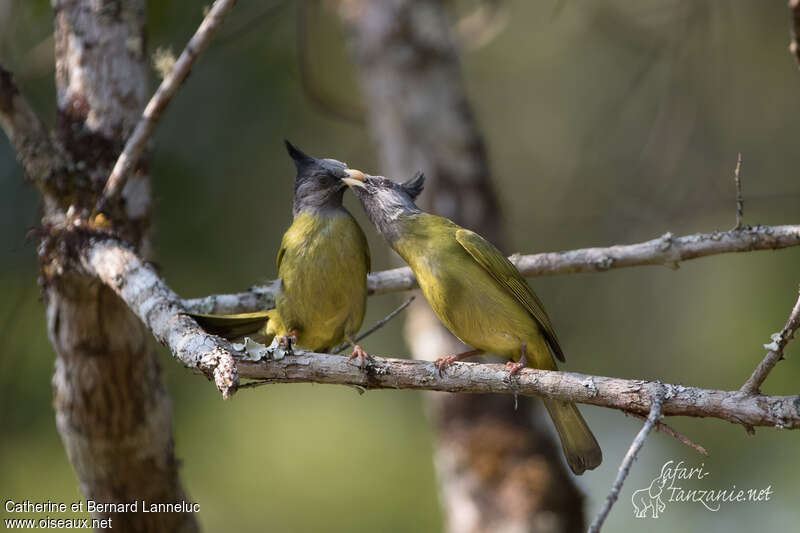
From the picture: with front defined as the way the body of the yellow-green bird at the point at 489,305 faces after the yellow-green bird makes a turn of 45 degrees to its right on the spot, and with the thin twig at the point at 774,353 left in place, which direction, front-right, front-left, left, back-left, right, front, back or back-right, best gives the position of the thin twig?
back

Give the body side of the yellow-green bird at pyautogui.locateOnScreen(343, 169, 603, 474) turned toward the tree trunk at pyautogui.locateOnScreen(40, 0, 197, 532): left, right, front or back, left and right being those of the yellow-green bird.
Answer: front

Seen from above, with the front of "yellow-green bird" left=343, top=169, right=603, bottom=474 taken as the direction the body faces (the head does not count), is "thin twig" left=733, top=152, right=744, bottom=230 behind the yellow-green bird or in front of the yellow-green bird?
behind

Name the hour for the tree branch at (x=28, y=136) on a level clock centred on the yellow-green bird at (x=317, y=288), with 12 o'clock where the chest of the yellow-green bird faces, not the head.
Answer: The tree branch is roughly at 4 o'clock from the yellow-green bird.

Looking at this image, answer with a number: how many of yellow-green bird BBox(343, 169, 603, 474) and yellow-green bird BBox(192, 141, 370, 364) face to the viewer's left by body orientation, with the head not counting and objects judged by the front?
1

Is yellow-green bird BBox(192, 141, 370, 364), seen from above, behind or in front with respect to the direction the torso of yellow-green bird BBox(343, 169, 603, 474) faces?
in front

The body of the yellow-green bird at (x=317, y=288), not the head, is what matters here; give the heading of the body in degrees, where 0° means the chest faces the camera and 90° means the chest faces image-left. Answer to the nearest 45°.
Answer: approximately 315°

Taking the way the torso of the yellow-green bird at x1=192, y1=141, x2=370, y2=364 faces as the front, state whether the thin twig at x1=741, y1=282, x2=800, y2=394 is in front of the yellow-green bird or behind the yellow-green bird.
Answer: in front

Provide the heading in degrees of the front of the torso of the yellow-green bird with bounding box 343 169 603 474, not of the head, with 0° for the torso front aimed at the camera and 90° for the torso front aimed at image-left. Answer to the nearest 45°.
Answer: approximately 90°

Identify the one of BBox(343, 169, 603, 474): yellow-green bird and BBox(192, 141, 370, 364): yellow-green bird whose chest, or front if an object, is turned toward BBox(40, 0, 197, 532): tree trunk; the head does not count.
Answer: BBox(343, 169, 603, 474): yellow-green bird

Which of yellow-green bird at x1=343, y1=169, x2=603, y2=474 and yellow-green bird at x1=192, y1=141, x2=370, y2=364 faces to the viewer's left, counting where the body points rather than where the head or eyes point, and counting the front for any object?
yellow-green bird at x1=343, y1=169, x2=603, y2=474
